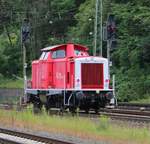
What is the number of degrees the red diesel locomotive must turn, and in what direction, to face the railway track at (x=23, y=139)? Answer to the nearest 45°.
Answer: approximately 45° to its right

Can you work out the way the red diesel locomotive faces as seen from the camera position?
facing the viewer and to the right of the viewer
